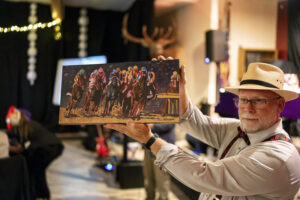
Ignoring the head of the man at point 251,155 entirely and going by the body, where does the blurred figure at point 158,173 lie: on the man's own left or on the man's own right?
on the man's own right

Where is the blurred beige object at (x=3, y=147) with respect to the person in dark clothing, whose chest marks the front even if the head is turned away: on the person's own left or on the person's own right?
on the person's own left

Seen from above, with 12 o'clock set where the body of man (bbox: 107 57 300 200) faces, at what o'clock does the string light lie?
The string light is roughly at 2 o'clock from the man.

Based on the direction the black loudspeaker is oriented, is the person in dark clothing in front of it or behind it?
in front

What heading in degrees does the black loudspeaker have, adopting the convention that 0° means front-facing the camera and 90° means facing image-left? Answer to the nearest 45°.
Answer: approximately 45°

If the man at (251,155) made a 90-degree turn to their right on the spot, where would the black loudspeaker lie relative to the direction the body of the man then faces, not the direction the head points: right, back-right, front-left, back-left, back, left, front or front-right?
front-right

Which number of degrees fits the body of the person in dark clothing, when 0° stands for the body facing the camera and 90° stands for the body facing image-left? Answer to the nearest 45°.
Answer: approximately 90°

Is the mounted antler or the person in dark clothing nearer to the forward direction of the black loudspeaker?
the person in dark clothing

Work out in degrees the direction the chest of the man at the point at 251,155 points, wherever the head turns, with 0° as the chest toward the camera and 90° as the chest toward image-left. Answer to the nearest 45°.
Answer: approximately 45°

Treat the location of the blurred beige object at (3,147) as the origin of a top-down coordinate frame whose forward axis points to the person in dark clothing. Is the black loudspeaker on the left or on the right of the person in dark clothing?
right

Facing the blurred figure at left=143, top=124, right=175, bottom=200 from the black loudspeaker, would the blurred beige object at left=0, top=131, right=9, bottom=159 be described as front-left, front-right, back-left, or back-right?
front-right

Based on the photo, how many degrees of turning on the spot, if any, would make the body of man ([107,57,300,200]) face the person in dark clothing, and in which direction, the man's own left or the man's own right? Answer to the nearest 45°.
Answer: approximately 90° to the man's own right
